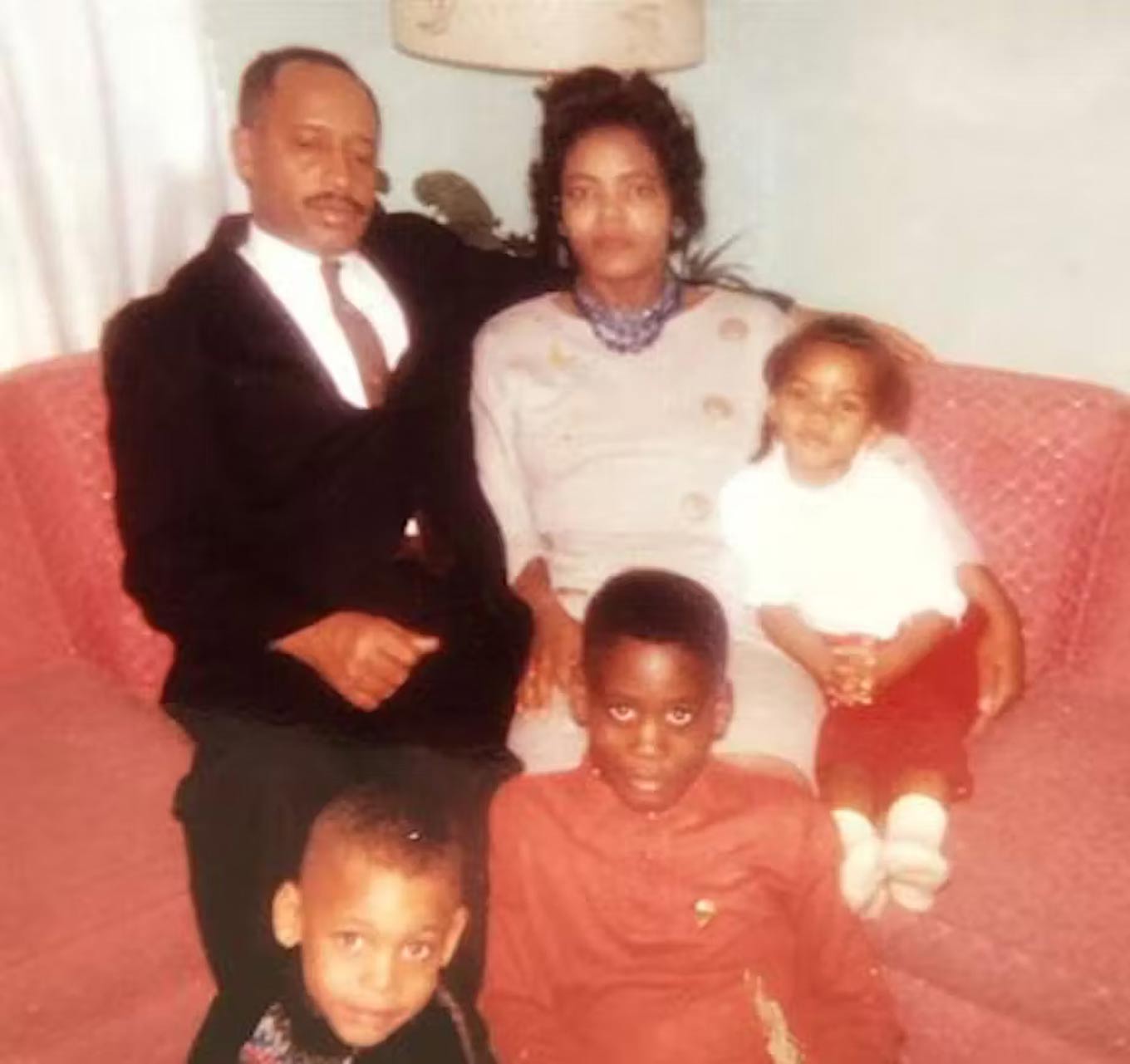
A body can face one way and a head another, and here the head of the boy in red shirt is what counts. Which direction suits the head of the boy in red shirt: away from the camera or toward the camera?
toward the camera

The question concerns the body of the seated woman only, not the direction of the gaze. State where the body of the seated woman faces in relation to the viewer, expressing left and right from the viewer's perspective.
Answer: facing the viewer

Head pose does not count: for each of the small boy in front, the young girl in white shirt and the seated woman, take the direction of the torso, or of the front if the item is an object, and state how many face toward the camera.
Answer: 3

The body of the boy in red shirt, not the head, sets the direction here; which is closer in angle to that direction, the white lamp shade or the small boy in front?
the small boy in front

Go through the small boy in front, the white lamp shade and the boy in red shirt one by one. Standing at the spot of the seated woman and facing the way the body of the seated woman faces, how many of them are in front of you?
2

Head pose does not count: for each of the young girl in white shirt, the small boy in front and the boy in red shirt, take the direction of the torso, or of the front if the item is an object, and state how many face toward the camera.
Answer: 3

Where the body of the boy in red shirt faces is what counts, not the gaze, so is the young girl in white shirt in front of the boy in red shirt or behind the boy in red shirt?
behind

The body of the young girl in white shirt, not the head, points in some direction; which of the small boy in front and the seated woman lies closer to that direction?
the small boy in front

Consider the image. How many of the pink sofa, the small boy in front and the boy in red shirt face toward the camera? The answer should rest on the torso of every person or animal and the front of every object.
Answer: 3

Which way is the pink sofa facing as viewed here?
toward the camera

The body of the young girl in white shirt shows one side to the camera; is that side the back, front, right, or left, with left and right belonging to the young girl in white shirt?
front
